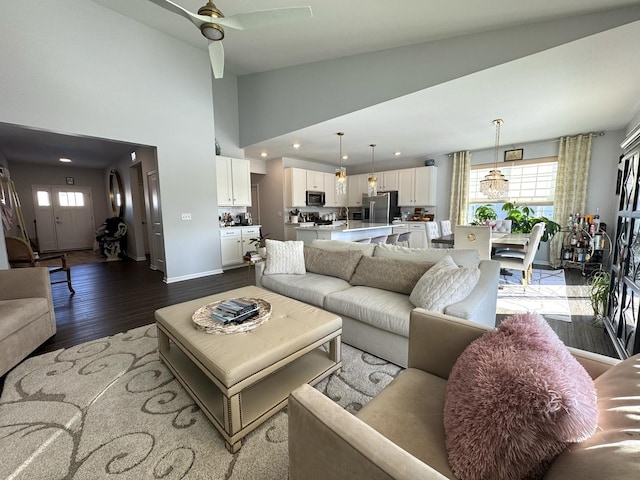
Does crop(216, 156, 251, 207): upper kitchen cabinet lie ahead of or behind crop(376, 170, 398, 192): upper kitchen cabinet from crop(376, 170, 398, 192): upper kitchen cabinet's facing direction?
ahead

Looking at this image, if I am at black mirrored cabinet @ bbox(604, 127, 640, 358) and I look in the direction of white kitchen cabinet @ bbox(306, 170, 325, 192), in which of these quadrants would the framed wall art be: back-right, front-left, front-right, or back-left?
front-right

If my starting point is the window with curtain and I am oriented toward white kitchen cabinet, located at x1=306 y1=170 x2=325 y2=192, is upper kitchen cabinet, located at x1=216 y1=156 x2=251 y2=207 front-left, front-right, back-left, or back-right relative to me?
front-left

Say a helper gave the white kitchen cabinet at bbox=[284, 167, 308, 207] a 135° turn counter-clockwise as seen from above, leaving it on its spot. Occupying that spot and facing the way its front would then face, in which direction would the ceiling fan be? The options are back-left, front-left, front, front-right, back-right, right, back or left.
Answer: back

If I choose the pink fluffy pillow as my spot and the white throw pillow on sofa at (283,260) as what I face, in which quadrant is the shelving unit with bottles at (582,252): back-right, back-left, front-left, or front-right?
front-right

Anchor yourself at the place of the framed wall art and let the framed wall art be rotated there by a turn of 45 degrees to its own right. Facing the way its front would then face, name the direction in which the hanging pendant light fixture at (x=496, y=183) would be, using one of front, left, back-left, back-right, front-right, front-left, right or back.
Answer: left

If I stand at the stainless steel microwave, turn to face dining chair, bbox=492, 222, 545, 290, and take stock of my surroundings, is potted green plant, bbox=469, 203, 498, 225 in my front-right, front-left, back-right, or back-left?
front-left

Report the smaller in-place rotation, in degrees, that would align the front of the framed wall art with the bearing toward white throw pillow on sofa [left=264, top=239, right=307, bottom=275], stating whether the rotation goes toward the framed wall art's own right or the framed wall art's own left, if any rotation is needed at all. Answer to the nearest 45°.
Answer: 0° — it already faces it

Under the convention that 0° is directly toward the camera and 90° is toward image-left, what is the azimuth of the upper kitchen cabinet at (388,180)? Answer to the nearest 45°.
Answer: approximately 45°

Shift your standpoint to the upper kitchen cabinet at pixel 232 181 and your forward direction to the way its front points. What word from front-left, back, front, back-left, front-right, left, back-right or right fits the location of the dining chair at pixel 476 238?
front-left

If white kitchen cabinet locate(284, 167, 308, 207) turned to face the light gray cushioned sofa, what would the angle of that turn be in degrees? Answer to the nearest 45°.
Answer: approximately 45° to its right

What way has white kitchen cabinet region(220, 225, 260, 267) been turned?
toward the camera

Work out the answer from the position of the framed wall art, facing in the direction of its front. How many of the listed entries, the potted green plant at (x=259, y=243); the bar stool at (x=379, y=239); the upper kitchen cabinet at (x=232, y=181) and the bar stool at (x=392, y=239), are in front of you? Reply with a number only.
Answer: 4

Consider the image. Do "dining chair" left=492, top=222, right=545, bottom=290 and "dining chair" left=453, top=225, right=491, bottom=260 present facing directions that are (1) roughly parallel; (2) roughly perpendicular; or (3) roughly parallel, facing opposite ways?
roughly perpendicular

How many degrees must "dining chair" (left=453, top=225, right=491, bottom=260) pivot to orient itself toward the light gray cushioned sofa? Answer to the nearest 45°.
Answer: approximately 180°

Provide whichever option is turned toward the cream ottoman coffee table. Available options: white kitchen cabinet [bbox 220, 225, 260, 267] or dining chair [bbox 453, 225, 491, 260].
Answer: the white kitchen cabinet

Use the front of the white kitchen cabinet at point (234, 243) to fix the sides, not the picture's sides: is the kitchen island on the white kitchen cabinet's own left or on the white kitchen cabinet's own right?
on the white kitchen cabinet's own left

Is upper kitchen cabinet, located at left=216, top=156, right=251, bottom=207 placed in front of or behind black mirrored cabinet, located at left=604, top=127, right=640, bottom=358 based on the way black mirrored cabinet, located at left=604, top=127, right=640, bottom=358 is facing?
in front

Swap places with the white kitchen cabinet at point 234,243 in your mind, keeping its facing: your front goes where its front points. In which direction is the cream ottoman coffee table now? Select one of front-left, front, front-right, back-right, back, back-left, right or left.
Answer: front

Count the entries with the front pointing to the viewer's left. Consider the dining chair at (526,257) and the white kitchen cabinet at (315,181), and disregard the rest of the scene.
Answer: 1
